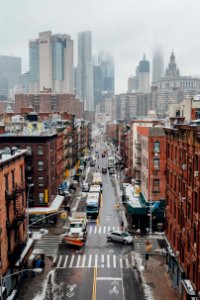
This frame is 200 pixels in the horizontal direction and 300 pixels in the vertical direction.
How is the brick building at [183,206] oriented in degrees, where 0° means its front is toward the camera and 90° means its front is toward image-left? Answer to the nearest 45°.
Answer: approximately 90°

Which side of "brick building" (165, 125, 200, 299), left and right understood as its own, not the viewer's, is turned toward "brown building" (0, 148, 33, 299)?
front
